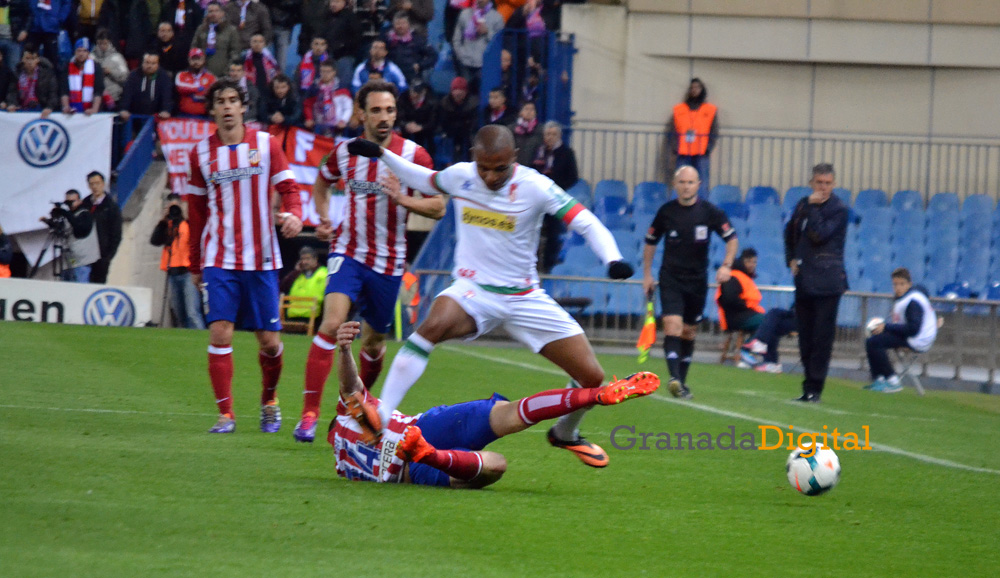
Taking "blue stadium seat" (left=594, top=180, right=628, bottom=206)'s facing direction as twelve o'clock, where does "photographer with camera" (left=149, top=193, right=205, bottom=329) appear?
The photographer with camera is roughly at 2 o'clock from the blue stadium seat.

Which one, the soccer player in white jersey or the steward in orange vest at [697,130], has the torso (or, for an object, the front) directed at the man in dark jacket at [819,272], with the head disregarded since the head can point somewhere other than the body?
the steward in orange vest

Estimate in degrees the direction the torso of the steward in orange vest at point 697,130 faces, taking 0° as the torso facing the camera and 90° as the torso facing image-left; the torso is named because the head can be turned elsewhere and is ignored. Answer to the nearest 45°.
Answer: approximately 0°

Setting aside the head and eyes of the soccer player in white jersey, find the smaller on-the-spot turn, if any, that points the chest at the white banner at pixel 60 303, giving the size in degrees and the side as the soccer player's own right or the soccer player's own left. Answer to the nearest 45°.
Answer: approximately 135° to the soccer player's own right

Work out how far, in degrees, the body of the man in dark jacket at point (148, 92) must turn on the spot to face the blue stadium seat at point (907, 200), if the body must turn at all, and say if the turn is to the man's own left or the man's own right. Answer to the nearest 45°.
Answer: approximately 90° to the man's own left

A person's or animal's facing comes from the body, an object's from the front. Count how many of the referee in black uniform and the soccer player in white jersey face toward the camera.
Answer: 2

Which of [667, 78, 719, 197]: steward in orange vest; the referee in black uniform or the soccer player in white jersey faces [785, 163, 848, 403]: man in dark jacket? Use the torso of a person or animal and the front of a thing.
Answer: the steward in orange vest
